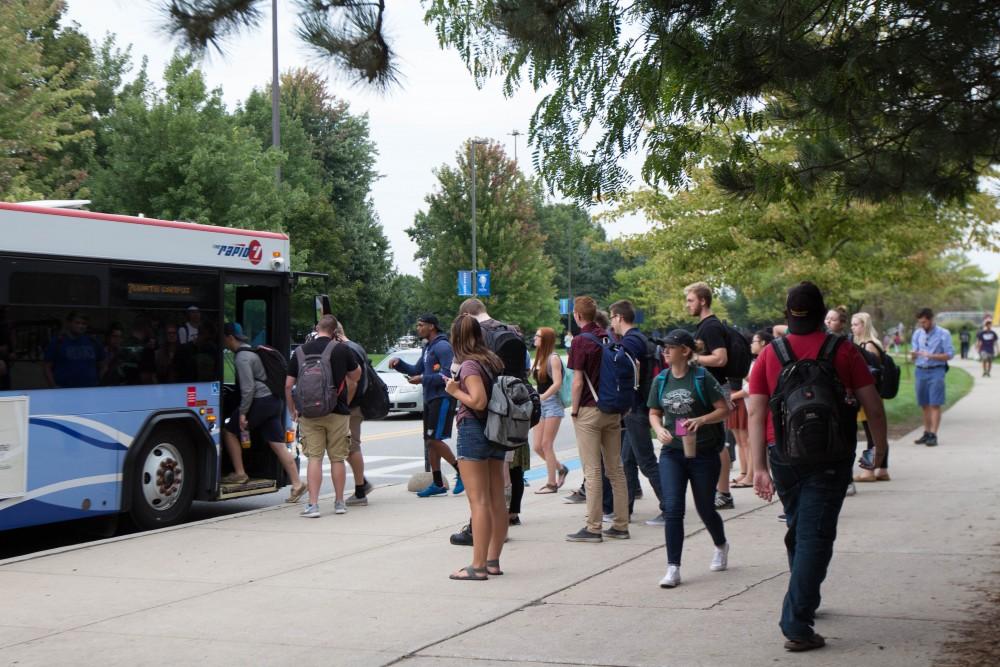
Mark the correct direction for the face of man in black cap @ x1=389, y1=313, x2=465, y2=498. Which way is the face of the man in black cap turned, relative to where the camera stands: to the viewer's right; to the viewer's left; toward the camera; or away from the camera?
to the viewer's left

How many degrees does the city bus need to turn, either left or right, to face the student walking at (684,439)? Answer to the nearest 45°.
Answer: approximately 90° to its right

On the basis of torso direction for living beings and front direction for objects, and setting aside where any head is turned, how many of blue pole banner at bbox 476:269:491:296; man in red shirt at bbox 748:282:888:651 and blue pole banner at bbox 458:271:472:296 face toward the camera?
2

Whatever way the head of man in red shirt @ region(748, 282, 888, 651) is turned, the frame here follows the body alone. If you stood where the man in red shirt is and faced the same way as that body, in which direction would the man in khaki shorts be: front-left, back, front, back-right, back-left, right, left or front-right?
front-left

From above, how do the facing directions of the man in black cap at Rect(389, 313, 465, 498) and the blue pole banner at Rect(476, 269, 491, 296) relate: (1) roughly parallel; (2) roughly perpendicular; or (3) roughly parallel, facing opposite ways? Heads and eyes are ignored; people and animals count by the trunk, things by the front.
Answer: roughly perpendicular

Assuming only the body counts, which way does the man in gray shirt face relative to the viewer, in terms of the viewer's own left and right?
facing to the left of the viewer
